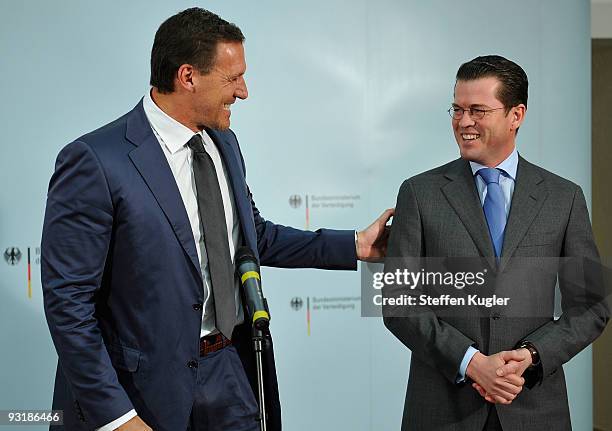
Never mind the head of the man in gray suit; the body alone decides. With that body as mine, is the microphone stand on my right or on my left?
on my right

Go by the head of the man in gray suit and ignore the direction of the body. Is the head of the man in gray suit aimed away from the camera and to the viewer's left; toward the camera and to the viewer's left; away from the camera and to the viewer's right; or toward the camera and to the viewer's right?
toward the camera and to the viewer's left

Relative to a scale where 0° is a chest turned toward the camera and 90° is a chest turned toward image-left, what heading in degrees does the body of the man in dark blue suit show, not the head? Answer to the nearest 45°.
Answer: approximately 315°

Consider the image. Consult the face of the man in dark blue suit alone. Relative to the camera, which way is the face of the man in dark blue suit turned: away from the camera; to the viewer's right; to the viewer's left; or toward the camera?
to the viewer's right

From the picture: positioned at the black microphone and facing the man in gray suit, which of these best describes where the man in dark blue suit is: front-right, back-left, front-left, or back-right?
back-left

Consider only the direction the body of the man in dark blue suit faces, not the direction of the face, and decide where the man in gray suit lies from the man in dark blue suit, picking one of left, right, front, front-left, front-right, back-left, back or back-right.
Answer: front-left

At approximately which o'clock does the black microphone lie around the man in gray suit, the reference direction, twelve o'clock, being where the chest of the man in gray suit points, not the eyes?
The black microphone is roughly at 2 o'clock from the man in gray suit.

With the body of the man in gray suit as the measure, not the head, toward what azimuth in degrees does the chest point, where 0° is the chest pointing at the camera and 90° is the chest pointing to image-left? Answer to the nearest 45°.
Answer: approximately 0°

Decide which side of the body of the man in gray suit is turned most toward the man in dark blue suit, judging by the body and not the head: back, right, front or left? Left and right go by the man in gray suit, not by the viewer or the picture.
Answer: right

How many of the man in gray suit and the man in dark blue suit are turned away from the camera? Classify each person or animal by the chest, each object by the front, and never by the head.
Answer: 0
